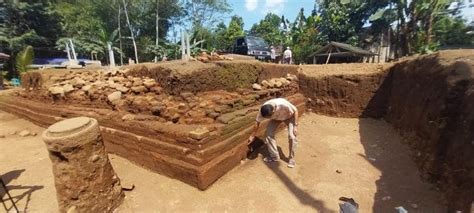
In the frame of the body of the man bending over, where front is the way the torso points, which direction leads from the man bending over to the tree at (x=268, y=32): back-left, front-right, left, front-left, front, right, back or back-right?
back-right

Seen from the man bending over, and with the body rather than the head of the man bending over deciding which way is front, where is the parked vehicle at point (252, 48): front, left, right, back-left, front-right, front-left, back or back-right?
back-right

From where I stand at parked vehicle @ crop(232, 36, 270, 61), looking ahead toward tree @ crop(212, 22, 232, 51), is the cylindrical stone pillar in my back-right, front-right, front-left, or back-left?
back-left

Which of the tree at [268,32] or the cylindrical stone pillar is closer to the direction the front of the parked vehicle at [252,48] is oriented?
the cylindrical stone pillar

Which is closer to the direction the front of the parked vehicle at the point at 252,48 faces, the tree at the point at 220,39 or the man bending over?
the man bending over

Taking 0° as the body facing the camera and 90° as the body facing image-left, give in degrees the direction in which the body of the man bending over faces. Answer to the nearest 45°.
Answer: approximately 45°

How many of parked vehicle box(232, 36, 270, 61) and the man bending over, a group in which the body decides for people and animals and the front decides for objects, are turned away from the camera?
0

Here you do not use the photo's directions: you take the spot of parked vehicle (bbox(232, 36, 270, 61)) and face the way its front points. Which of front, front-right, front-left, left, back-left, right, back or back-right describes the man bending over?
front-right

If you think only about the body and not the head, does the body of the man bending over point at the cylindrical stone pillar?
yes

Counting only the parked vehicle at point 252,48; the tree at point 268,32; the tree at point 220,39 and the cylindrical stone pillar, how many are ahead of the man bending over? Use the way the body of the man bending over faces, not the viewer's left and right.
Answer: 1

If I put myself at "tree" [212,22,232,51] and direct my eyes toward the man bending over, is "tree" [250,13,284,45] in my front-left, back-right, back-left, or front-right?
back-left

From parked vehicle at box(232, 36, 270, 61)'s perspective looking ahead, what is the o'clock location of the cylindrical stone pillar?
The cylindrical stone pillar is roughly at 2 o'clock from the parked vehicle.

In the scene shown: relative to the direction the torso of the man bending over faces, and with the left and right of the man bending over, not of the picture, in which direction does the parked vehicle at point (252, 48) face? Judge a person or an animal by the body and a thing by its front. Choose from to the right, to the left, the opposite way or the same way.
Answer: to the left
